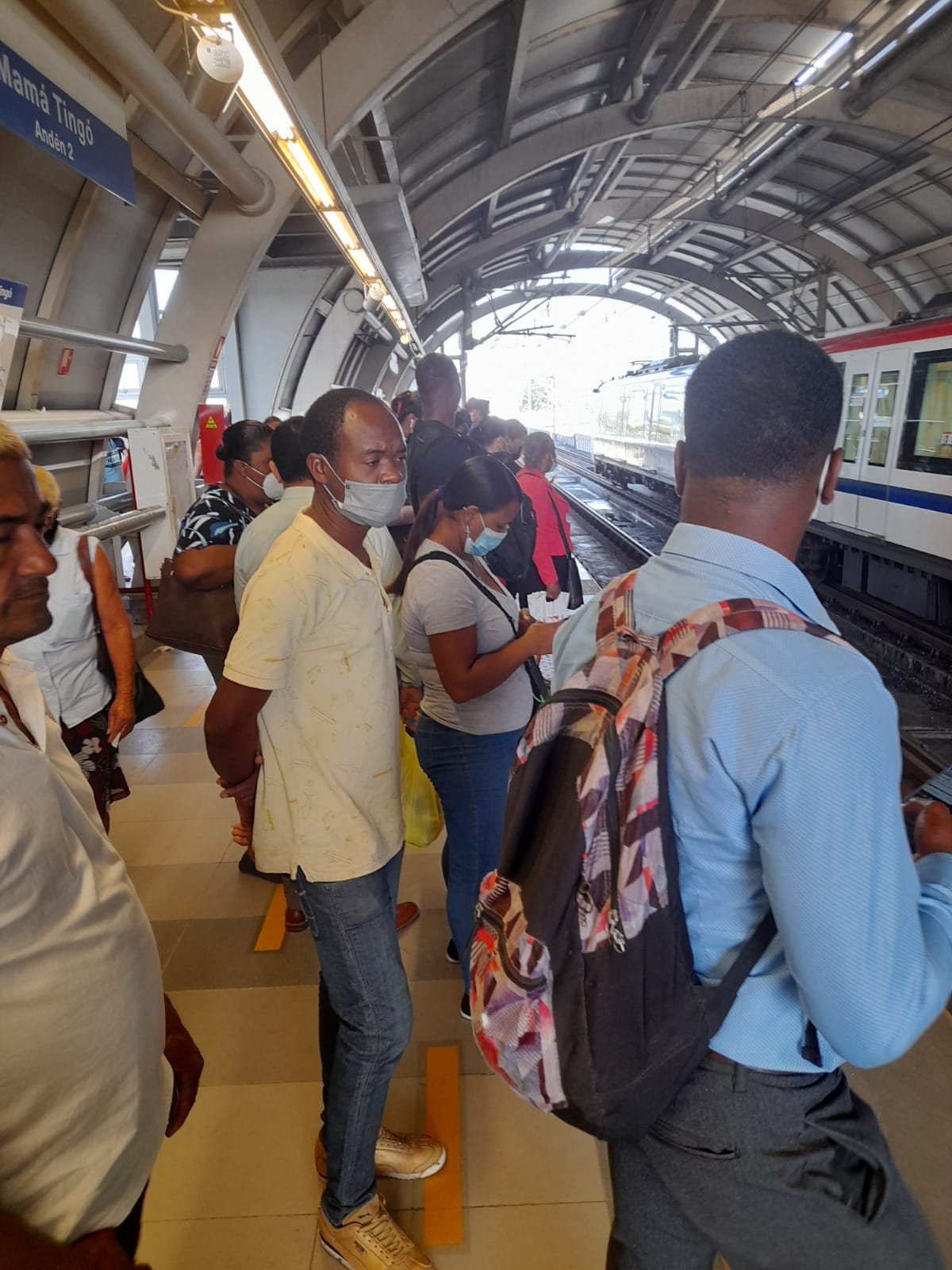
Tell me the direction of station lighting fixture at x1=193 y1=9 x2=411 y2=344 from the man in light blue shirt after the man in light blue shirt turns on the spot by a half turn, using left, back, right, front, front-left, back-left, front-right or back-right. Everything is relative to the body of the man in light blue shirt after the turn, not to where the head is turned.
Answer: right

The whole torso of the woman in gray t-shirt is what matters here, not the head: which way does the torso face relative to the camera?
to the viewer's right

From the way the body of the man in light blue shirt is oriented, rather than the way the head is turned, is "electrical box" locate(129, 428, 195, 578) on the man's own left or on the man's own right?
on the man's own left

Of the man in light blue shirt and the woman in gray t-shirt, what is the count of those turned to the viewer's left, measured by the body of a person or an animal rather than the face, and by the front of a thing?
0

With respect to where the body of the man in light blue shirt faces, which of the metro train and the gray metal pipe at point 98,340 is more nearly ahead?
the metro train

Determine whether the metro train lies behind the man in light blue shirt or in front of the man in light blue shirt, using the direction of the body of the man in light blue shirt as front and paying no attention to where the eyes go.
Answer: in front

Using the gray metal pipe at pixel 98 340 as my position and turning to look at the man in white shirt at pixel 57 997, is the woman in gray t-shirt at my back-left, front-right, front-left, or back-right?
front-left

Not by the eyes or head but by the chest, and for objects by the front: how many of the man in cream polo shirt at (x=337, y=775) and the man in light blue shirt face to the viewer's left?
0

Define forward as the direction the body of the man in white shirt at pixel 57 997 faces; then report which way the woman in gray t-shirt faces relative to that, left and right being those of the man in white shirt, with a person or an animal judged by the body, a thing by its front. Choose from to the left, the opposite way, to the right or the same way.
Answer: the same way

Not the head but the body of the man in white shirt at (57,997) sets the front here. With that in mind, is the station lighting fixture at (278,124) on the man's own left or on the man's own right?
on the man's own left

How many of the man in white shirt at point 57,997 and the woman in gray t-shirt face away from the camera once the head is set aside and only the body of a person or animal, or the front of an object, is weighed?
0

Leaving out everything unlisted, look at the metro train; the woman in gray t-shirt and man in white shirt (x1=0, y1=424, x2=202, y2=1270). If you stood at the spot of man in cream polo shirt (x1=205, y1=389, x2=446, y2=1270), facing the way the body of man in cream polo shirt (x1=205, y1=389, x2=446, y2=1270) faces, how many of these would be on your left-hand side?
2

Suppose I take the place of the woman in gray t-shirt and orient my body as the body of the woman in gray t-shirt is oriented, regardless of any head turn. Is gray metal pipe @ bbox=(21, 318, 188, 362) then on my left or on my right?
on my left

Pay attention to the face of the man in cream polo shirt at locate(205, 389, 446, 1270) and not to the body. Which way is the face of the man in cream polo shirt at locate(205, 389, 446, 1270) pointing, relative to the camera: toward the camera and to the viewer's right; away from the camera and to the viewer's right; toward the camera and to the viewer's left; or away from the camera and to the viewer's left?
toward the camera and to the viewer's right

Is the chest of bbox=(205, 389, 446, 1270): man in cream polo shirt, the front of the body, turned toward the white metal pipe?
no

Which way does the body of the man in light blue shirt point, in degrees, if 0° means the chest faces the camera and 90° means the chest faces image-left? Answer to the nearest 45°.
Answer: approximately 225°
